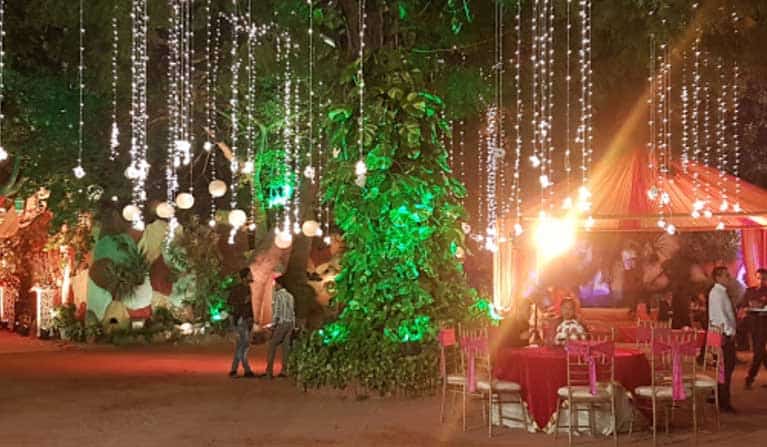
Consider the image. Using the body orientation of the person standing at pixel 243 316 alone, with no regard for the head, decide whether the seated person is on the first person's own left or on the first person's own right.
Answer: on the first person's own right

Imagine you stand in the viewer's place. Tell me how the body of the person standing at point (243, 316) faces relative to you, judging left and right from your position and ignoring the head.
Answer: facing to the right of the viewer

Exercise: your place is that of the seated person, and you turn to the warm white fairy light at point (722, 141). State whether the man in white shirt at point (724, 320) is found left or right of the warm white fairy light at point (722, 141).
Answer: right

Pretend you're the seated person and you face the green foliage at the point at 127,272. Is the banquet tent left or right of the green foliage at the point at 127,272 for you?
right
